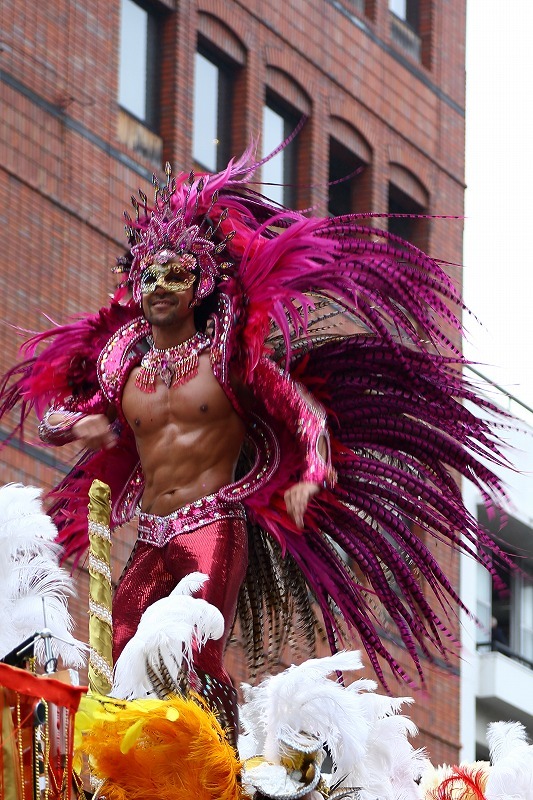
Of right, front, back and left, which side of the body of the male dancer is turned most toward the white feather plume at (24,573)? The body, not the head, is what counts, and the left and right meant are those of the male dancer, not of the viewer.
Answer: front

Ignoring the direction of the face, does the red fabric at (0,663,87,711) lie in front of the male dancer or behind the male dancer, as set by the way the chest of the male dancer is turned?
in front

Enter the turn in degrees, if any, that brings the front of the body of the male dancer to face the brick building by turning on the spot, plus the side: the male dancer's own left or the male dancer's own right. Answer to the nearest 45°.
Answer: approximately 135° to the male dancer's own right

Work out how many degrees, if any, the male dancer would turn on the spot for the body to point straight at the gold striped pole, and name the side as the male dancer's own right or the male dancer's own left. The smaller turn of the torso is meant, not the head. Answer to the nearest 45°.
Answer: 0° — they already face it

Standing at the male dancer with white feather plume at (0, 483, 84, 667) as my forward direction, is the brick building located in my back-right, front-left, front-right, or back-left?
back-right

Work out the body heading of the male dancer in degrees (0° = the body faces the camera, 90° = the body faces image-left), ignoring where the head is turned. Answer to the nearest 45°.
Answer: approximately 45°
